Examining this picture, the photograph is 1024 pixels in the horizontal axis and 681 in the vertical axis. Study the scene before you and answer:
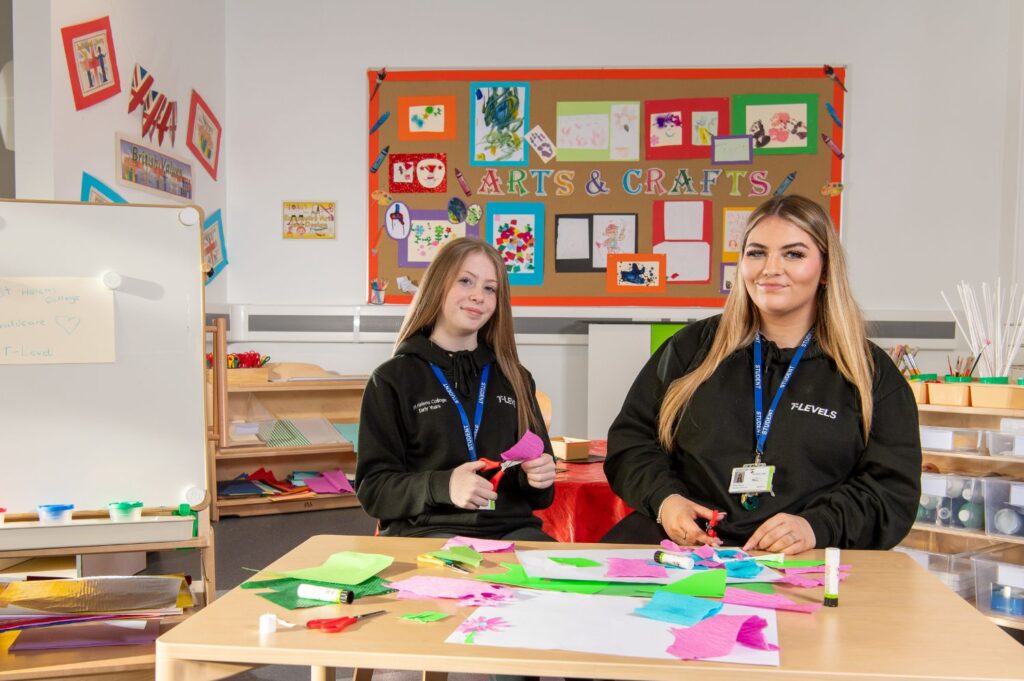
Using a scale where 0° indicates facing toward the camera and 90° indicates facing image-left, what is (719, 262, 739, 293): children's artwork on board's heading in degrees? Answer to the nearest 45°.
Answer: approximately 0°

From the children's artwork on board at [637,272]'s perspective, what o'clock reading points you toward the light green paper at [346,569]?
The light green paper is roughly at 12 o'clock from the children's artwork on board.

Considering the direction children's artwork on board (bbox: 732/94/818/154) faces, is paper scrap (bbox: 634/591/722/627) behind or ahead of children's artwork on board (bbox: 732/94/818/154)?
ahead

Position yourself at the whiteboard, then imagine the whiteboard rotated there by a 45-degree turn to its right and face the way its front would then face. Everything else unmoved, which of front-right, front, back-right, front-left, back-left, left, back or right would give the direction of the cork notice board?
back

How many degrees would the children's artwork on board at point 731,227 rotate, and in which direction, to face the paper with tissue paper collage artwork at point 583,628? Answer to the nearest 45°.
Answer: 0° — it already faces it

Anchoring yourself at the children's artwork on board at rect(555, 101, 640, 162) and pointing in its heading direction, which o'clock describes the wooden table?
The wooden table is roughly at 12 o'clock from the children's artwork on board.

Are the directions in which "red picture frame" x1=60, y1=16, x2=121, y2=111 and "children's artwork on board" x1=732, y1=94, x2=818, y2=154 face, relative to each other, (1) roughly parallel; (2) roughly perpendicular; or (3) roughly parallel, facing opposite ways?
roughly perpendicular

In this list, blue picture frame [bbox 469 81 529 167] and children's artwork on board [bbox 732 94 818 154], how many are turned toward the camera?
2
